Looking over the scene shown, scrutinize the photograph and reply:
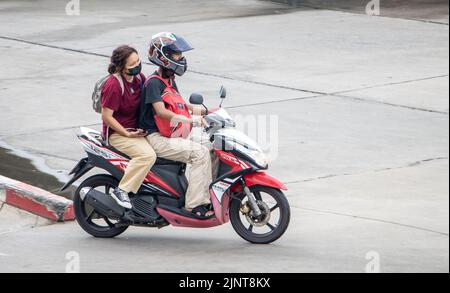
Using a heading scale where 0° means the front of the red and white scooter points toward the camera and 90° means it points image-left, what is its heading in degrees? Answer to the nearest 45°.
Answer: approximately 270°

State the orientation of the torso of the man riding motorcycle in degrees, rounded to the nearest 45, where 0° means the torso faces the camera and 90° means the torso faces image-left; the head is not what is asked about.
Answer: approximately 270°
